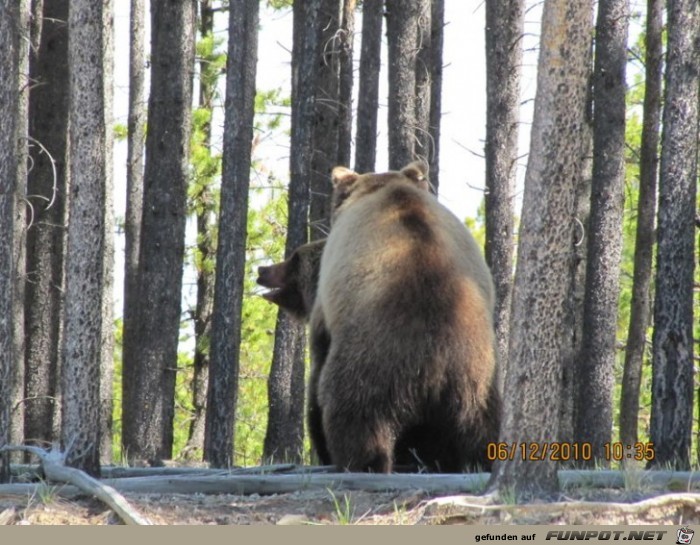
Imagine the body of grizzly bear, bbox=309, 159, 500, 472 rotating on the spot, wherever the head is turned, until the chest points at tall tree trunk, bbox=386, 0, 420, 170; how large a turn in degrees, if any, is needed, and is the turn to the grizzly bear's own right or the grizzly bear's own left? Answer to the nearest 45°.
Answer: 0° — it already faces it

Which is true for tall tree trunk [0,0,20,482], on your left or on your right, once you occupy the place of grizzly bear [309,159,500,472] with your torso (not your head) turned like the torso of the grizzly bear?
on your left

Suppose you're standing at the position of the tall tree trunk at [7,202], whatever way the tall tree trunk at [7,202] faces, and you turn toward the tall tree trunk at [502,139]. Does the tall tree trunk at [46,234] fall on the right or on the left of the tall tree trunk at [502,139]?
left

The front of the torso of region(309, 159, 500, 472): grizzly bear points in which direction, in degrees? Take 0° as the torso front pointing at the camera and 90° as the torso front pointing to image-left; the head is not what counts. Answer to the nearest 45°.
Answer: approximately 180°

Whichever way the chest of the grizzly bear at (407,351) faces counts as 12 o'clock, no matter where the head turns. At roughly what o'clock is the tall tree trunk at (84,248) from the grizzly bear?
The tall tree trunk is roughly at 9 o'clock from the grizzly bear.

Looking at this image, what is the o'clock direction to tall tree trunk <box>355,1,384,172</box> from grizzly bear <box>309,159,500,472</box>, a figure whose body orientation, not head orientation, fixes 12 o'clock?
The tall tree trunk is roughly at 12 o'clock from the grizzly bear.

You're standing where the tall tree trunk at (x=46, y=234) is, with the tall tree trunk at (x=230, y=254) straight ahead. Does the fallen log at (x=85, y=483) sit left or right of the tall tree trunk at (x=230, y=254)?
right

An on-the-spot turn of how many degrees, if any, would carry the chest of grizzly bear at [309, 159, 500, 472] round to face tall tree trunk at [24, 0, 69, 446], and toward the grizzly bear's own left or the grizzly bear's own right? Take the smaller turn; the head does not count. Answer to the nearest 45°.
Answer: approximately 45° to the grizzly bear's own left
